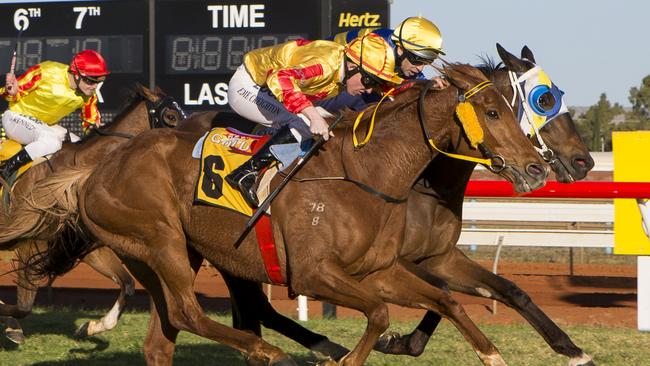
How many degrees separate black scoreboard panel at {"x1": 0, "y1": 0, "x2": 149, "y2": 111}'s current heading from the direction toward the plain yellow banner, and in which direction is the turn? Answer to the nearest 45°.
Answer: approximately 45° to its left

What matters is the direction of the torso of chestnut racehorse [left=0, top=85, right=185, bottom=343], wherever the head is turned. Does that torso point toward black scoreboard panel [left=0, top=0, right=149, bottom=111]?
no

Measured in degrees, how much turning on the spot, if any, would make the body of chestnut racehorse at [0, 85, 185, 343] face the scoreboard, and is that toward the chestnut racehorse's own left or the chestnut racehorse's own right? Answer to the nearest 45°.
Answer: approximately 90° to the chestnut racehorse's own left

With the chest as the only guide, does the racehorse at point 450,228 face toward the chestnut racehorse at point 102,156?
no

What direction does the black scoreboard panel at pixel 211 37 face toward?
toward the camera

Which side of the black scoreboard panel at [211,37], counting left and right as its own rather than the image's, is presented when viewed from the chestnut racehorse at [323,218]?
front

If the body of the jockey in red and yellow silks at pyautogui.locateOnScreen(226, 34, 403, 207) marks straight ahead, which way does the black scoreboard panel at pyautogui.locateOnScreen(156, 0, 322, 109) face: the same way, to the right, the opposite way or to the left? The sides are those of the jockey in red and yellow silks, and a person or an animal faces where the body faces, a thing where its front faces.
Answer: to the right

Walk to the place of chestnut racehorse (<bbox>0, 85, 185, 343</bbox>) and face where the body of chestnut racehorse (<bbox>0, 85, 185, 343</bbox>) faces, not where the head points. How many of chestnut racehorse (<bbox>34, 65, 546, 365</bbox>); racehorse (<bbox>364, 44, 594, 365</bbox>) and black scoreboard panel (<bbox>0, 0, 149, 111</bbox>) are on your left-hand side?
1

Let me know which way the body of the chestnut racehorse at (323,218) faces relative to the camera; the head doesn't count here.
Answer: to the viewer's right

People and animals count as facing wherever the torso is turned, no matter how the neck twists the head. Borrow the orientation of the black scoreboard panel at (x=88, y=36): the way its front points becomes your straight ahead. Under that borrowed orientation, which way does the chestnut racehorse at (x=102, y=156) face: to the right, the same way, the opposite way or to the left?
to the left

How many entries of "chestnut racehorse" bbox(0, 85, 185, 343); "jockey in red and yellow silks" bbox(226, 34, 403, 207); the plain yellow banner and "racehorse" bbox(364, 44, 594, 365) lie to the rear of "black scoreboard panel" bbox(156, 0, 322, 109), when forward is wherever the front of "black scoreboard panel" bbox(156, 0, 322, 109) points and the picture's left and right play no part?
0

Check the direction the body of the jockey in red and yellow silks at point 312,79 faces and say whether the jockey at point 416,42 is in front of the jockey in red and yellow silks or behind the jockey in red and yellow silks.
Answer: in front

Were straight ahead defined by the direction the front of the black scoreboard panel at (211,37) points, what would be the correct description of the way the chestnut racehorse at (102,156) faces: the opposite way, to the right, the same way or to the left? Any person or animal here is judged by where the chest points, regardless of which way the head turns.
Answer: to the left

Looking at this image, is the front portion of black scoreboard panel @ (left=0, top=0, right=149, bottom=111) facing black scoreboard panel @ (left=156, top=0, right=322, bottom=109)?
no

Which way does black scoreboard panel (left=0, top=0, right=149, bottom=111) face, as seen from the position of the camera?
facing the viewer

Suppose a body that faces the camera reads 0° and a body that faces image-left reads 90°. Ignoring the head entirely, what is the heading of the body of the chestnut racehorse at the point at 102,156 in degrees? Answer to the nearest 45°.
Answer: approximately 270°

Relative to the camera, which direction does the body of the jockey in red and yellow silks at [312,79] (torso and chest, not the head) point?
to the viewer's right

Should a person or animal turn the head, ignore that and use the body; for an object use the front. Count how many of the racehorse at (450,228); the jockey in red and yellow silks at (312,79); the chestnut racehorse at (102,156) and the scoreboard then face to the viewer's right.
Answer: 3

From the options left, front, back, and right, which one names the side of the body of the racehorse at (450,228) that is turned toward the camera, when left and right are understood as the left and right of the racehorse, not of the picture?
right
